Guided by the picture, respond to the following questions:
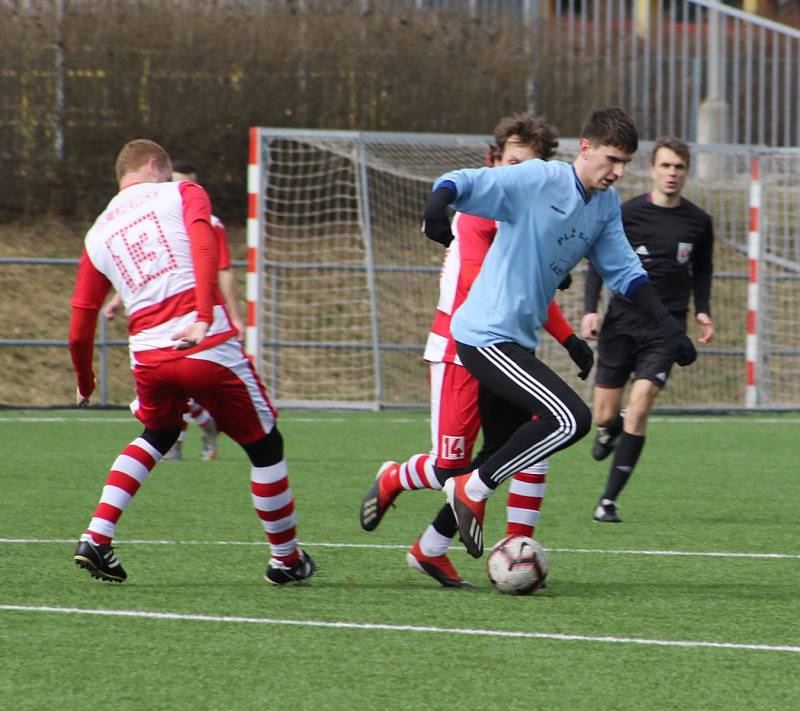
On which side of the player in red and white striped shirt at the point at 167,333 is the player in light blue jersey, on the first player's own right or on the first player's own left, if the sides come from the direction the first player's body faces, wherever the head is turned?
on the first player's own right

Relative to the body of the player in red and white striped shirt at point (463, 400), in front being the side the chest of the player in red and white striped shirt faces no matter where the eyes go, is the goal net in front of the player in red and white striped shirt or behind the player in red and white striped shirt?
behind

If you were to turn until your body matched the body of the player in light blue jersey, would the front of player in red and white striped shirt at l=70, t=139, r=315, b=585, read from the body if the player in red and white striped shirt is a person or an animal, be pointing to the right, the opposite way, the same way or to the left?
to the left

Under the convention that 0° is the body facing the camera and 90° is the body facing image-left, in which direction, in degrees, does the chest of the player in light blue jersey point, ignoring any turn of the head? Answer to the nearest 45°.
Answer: approximately 315°

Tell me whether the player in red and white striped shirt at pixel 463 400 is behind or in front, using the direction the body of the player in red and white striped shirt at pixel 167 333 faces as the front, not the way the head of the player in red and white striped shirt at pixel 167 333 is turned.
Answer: in front

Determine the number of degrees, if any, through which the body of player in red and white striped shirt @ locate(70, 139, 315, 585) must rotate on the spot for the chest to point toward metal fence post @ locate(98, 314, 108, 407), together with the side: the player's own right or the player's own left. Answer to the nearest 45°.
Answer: approximately 45° to the player's own left

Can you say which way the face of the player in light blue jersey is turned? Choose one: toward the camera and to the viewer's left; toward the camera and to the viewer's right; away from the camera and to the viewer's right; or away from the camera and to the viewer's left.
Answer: toward the camera and to the viewer's right
